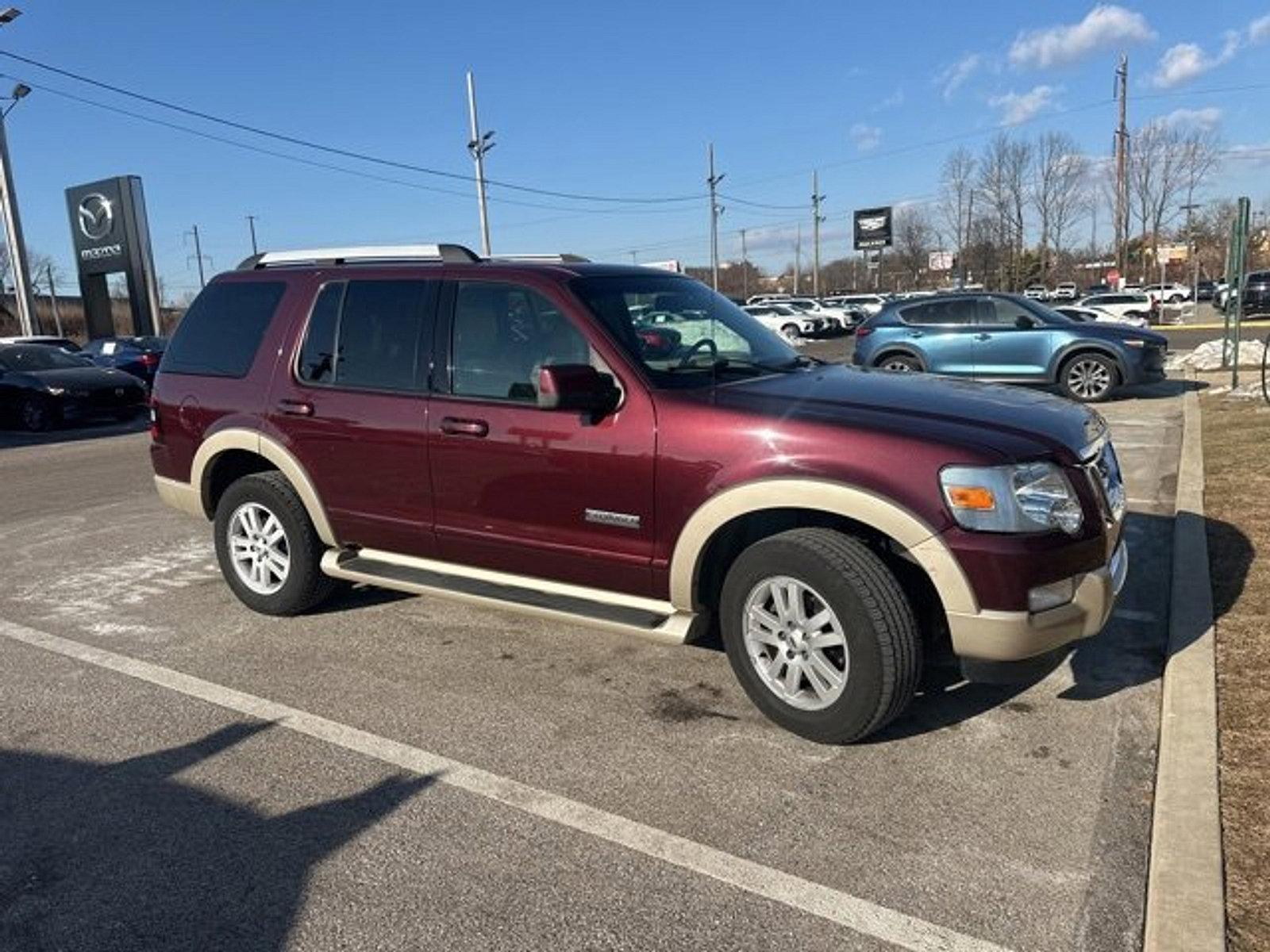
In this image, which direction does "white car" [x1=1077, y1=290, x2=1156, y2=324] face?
to the viewer's left

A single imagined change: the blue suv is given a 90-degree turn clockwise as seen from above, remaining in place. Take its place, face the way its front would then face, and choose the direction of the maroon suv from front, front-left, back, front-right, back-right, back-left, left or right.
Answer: front

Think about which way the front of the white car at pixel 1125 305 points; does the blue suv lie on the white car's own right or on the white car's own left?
on the white car's own left

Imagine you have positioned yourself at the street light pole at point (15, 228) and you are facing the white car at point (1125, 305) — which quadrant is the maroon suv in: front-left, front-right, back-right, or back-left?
front-right

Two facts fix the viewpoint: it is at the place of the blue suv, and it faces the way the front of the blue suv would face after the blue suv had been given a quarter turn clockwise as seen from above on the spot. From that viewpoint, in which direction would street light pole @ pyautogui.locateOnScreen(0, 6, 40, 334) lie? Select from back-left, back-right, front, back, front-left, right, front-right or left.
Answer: right

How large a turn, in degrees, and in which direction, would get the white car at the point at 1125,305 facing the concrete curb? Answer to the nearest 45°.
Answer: approximately 90° to its left

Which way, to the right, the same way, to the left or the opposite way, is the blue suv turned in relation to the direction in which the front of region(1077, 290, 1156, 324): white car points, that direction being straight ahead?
the opposite way

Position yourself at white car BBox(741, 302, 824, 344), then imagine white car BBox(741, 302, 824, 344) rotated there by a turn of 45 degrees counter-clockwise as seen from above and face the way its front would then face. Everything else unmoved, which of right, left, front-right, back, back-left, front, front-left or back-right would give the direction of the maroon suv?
right

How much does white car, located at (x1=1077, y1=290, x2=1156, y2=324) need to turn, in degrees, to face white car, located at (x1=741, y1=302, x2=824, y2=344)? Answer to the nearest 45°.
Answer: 0° — it already faces it

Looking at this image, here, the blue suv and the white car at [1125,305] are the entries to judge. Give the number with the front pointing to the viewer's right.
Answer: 1

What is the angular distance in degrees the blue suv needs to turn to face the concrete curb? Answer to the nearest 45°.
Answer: approximately 90° to its right

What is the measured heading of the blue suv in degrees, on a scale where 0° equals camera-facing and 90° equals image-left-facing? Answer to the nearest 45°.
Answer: approximately 270°

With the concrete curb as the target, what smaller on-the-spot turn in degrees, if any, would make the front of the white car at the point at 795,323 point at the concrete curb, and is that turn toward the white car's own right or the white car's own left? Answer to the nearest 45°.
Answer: approximately 45° to the white car's own right

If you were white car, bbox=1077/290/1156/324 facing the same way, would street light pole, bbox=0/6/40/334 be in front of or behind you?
in front
